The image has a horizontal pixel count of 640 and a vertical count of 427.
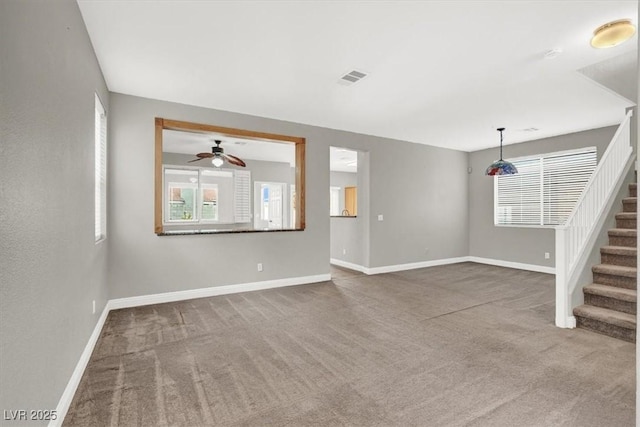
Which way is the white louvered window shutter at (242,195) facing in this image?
toward the camera

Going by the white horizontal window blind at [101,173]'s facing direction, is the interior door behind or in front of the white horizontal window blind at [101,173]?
in front

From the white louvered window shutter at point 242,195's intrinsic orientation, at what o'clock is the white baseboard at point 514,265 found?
The white baseboard is roughly at 10 o'clock from the white louvered window shutter.

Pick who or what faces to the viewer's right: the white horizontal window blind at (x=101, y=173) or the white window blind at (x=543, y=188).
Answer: the white horizontal window blind

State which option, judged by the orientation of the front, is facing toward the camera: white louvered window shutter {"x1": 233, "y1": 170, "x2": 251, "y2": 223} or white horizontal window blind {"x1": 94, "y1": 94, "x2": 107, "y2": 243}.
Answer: the white louvered window shutter

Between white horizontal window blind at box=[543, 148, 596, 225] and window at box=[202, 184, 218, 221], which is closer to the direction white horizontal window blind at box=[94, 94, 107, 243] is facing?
the white horizontal window blind at box=[543, 148, 596, 225]

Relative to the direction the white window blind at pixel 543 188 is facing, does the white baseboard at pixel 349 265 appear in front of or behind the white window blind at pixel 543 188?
in front

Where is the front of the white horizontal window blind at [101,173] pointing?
to the viewer's right

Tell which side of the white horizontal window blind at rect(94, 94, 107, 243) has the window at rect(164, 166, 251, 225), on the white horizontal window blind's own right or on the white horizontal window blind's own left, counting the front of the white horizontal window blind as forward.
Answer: on the white horizontal window blind's own left

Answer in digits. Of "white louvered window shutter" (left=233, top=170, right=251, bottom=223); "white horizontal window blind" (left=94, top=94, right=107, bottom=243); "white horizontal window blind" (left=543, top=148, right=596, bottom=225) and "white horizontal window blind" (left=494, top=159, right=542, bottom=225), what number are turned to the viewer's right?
1

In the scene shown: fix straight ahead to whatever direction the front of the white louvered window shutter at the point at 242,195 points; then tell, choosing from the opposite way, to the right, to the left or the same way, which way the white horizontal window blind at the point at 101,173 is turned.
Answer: to the left

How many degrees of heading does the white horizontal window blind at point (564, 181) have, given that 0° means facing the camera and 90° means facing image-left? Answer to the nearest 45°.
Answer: approximately 45°

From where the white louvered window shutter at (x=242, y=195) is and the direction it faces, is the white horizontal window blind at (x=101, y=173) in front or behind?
in front

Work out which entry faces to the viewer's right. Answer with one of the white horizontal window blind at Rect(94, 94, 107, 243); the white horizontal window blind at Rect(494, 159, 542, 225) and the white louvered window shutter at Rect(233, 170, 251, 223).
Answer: the white horizontal window blind at Rect(94, 94, 107, 243)

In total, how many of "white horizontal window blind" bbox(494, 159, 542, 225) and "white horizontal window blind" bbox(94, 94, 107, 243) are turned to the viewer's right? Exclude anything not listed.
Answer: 1
